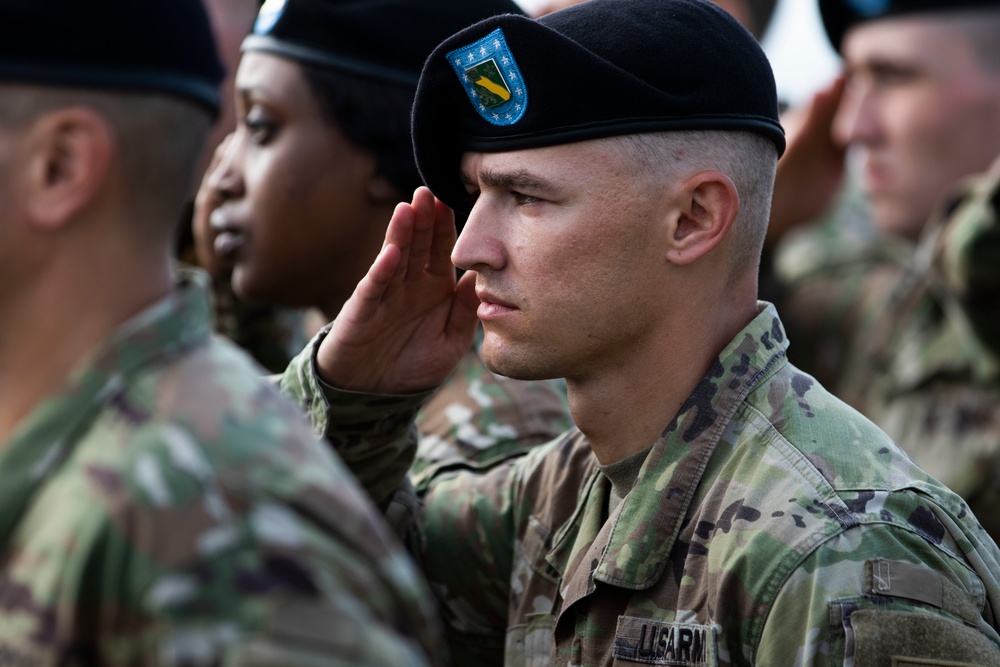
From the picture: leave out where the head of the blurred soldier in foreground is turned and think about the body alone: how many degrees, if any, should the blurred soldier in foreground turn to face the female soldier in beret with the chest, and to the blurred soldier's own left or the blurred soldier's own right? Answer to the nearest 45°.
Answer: approximately 90° to the blurred soldier's own right

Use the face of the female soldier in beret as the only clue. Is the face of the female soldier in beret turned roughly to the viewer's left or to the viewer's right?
to the viewer's left

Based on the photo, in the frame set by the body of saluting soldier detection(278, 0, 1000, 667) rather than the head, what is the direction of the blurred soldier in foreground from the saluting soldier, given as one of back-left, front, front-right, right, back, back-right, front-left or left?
front

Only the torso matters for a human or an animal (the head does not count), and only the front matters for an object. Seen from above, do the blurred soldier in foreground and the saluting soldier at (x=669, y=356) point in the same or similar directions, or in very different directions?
same or similar directions

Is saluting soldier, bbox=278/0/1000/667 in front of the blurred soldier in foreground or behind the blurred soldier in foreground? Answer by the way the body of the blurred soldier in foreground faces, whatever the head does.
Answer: behind

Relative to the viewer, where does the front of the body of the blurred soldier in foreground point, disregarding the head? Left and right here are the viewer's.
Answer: facing to the left of the viewer

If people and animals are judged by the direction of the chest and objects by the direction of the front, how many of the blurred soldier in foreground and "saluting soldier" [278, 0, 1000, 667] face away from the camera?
0

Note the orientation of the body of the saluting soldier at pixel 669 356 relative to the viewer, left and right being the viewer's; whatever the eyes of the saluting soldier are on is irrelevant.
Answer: facing the viewer and to the left of the viewer

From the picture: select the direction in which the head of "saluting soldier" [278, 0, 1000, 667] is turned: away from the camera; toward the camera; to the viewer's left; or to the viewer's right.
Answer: to the viewer's left
